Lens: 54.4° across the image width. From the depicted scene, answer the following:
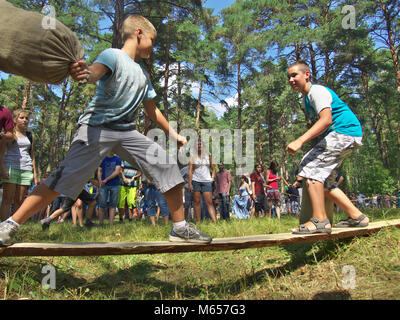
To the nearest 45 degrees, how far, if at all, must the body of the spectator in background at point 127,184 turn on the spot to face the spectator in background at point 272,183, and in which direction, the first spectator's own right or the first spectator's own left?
approximately 135° to the first spectator's own left

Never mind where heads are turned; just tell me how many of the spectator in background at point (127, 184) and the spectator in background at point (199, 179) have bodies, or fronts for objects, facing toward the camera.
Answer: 2

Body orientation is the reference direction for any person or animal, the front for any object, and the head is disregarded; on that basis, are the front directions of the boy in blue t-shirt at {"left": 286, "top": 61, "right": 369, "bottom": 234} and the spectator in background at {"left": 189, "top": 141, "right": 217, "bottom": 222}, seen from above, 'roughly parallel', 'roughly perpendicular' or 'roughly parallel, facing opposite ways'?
roughly perpendicular

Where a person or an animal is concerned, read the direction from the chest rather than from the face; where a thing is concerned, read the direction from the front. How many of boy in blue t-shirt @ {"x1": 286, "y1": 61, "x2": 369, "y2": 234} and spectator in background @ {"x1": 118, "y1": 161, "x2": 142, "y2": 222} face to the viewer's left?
1

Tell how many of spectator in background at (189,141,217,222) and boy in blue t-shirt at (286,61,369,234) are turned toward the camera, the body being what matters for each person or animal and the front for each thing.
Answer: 1

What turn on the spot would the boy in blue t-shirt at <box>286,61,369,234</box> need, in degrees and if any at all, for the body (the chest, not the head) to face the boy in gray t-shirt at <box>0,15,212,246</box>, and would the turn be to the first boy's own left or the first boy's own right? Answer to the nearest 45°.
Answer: approximately 45° to the first boy's own left

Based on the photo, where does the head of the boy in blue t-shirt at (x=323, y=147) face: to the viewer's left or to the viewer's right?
to the viewer's left

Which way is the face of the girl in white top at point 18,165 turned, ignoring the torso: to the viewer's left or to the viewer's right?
to the viewer's right

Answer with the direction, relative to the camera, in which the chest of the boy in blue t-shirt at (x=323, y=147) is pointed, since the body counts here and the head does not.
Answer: to the viewer's left

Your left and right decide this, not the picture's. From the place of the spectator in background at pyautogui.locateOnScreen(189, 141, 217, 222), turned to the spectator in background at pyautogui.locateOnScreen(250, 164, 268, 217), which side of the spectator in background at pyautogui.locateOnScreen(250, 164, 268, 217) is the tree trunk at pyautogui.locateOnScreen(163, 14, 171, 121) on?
left
